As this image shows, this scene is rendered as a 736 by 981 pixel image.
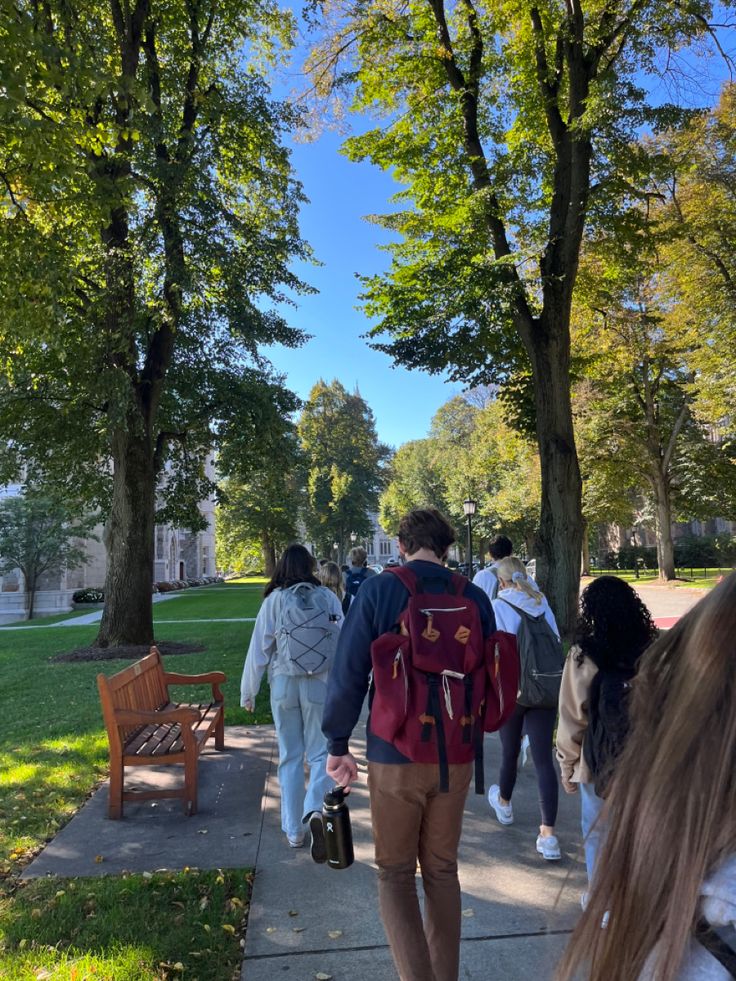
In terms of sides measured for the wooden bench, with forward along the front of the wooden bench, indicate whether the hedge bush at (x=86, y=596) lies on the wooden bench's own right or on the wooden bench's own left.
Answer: on the wooden bench's own left

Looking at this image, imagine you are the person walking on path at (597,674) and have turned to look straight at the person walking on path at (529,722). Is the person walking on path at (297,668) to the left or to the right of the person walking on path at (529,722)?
left

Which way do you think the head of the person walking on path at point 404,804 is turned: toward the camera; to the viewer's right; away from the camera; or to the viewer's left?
away from the camera

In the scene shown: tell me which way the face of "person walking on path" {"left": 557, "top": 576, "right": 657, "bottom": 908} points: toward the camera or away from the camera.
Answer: away from the camera

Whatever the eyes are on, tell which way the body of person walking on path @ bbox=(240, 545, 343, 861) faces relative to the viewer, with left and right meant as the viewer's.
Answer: facing away from the viewer

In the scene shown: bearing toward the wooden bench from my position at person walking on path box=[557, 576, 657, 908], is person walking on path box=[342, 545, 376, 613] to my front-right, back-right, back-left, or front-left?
front-right

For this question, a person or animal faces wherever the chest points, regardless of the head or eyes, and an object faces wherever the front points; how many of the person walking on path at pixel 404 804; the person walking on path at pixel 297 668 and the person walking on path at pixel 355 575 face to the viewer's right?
0

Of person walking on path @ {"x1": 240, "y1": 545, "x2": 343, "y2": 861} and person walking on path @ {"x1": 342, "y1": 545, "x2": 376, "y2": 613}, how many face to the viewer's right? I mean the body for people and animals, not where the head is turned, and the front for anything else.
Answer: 0

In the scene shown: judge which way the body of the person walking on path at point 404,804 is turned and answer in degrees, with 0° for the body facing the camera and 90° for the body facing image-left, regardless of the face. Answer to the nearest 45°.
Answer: approximately 180°

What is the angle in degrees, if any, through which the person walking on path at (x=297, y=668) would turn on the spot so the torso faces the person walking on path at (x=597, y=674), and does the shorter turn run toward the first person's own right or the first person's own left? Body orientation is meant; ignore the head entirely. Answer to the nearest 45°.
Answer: approximately 135° to the first person's own right

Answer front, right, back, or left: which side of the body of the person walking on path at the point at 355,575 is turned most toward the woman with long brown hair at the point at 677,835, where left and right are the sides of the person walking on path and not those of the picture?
back

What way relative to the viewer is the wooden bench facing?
to the viewer's right

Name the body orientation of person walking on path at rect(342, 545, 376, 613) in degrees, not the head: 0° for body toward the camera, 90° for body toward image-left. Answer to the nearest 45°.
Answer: approximately 180°

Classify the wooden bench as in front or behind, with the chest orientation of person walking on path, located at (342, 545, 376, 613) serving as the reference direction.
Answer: behind

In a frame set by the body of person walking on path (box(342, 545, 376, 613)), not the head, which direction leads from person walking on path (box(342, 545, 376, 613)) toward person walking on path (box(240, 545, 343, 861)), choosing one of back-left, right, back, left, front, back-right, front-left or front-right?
back

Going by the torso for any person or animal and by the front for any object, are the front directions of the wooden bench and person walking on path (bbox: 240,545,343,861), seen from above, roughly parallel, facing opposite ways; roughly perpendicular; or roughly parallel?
roughly perpendicular

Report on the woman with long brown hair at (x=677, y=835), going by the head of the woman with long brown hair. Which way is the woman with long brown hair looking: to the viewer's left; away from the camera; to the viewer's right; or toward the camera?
away from the camera

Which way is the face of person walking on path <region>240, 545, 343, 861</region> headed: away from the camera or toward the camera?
away from the camera
